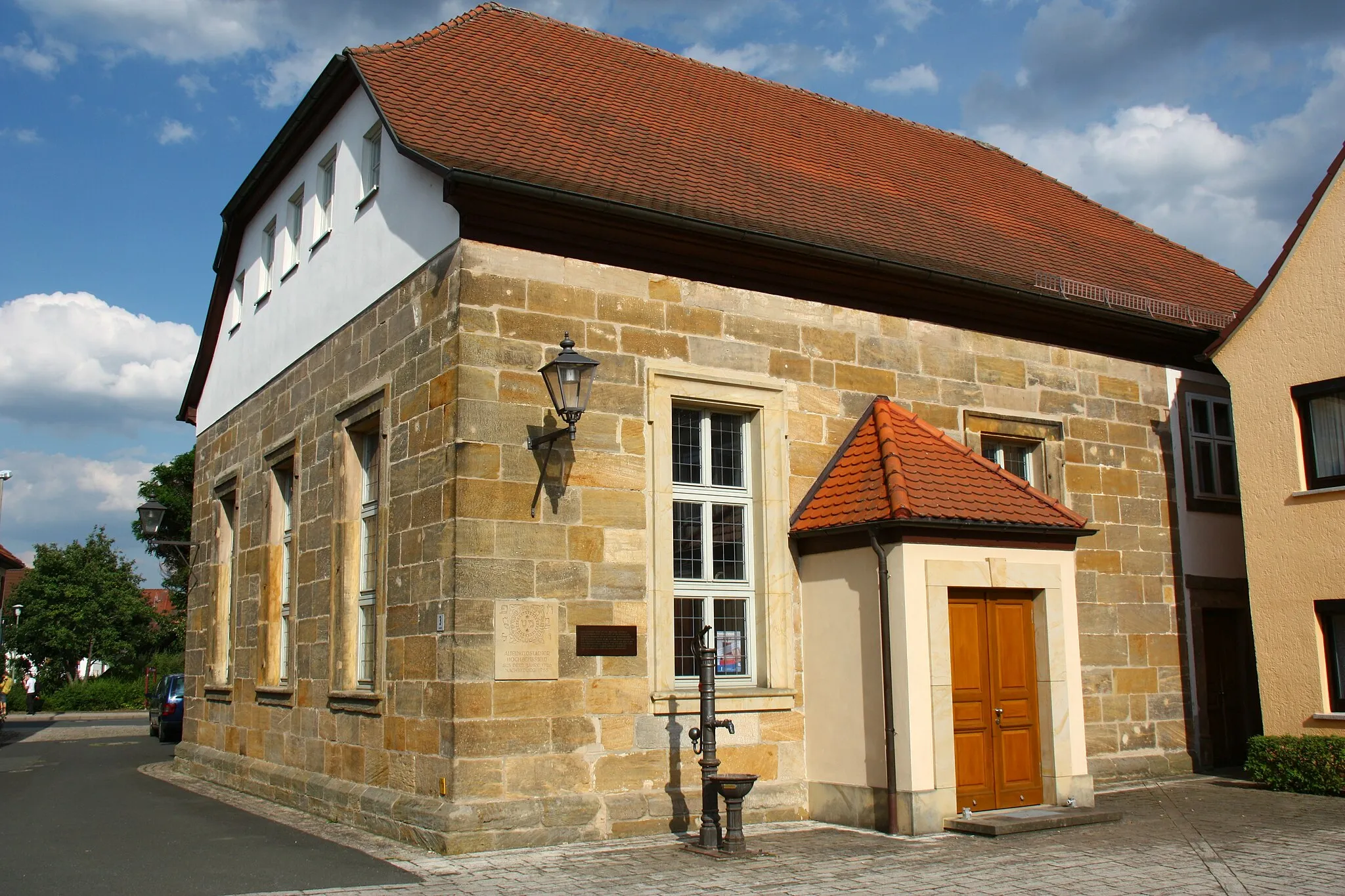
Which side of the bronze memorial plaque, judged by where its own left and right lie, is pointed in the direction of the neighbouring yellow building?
left

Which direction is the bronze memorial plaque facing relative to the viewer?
toward the camera

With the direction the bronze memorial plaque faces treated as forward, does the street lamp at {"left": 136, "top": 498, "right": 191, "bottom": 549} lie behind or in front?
behind

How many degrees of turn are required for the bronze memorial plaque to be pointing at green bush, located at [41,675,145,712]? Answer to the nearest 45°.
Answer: approximately 135° to its right

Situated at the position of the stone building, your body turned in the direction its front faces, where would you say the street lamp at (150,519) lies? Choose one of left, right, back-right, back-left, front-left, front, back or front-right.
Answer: back

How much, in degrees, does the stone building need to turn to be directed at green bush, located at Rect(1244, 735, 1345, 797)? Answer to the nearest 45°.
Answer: approximately 45° to its left
